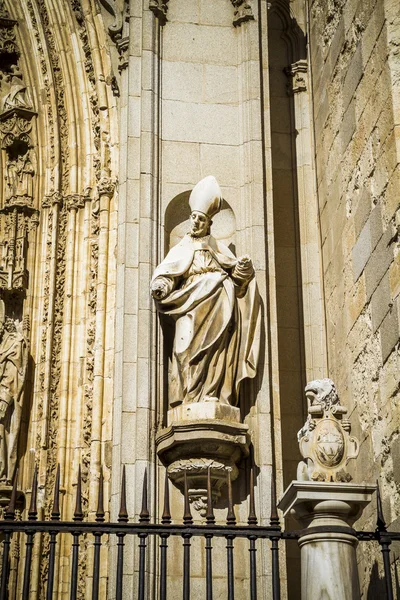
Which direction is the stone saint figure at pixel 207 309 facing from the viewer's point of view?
toward the camera

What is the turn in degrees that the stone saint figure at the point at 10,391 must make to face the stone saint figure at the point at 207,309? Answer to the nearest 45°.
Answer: approximately 90° to its left

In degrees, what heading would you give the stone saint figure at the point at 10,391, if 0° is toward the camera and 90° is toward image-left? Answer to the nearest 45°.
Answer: approximately 45°

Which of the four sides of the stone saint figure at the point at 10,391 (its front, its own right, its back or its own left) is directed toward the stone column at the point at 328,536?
left

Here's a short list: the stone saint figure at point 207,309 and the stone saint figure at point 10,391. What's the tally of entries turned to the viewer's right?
0
